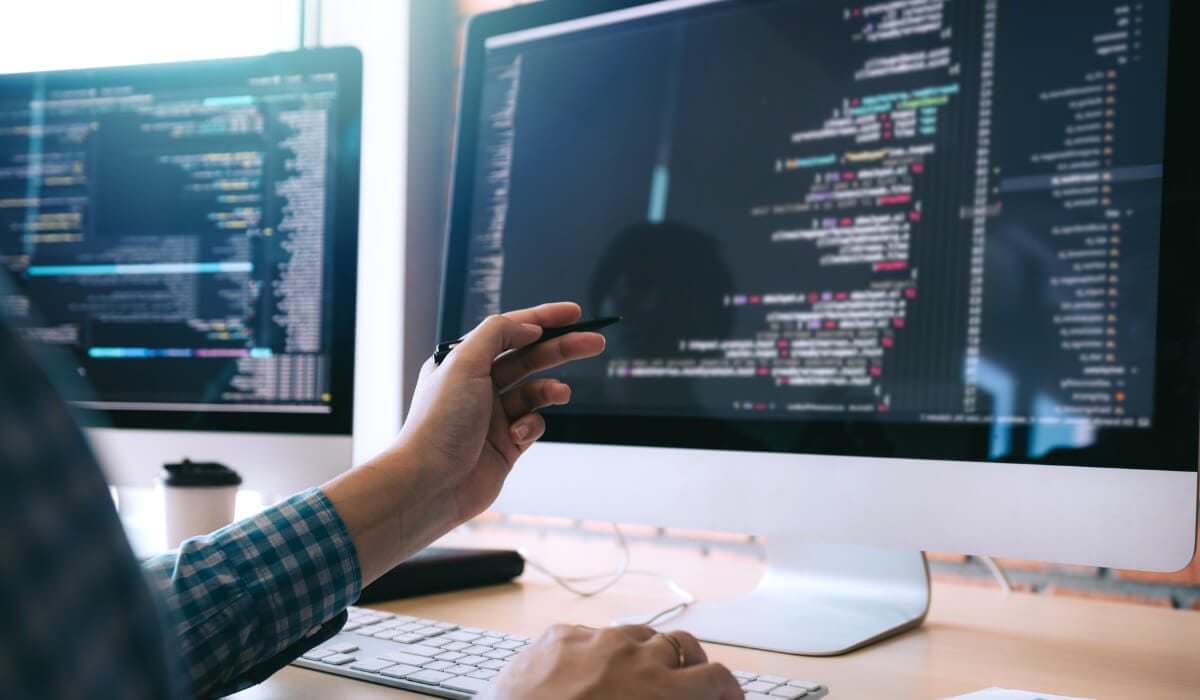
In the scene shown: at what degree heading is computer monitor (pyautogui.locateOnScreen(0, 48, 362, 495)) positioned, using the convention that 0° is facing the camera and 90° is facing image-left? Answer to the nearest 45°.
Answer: approximately 45°

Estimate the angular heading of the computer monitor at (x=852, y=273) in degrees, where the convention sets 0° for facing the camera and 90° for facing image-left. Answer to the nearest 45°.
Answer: approximately 45°

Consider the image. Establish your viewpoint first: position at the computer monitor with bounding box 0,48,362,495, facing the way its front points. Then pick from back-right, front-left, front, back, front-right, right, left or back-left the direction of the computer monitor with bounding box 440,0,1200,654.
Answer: left

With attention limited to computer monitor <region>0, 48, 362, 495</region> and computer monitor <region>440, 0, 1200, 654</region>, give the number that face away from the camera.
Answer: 0
